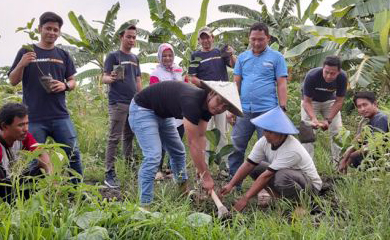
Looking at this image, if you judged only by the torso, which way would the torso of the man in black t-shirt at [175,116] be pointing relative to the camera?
to the viewer's right

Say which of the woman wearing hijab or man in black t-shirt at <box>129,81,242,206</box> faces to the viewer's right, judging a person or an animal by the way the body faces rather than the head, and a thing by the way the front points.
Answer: the man in black t-shirt

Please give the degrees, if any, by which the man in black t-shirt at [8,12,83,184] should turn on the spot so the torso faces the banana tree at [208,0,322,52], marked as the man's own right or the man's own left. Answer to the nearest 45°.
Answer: approximately 135° to the man's own left

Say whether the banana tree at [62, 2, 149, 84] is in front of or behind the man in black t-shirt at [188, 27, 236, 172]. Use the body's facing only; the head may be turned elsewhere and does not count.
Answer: behind

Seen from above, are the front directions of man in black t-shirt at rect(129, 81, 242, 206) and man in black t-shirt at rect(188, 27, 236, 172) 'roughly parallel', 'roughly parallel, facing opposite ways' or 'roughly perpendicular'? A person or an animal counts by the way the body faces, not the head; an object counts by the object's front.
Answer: roughly perpendicular

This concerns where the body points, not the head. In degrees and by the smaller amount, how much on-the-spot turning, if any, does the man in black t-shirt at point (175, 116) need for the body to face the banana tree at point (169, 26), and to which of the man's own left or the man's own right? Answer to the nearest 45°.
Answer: approximately 90° to the man's own left

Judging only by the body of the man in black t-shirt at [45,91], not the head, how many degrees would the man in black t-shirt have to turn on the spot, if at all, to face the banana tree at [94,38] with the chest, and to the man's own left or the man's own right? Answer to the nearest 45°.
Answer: approximately 180°

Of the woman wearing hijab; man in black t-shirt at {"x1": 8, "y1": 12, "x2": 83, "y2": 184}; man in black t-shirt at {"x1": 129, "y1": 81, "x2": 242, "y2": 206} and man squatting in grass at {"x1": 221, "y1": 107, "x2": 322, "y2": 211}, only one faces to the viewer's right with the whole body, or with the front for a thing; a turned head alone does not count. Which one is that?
man in black t-shirt at {"x1": 129, "y1": 81, "x2": 242, "y2": 206}

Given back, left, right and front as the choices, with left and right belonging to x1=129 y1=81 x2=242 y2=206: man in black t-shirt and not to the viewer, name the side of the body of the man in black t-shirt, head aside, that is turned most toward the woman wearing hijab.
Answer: left

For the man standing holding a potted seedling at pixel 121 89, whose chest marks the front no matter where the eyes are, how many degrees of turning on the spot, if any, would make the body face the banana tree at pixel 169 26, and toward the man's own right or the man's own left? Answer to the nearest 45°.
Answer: approximately 135° to the man's own left

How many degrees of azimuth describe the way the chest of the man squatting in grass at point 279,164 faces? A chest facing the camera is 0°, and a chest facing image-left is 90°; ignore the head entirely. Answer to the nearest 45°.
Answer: approximately 45°
